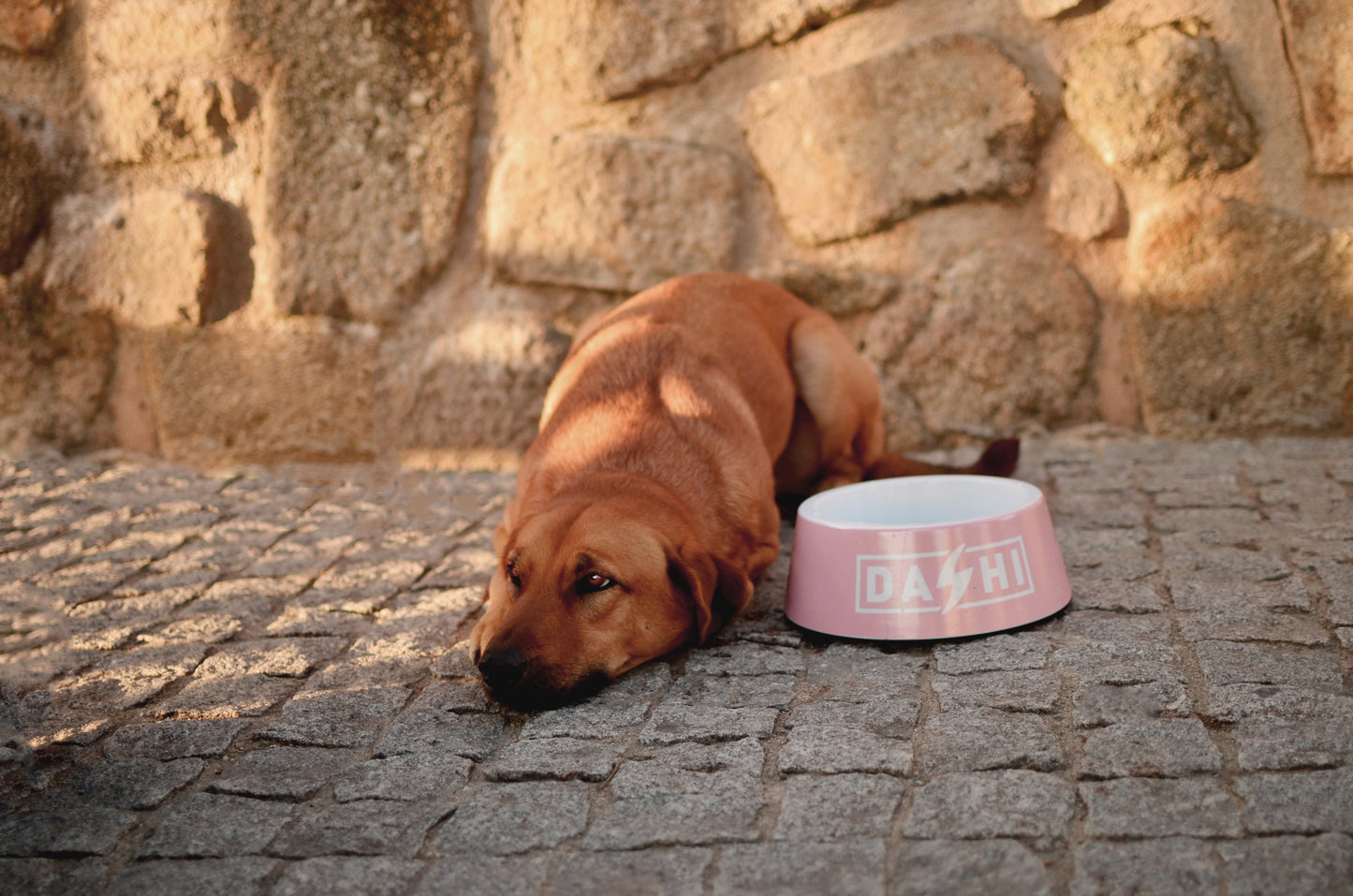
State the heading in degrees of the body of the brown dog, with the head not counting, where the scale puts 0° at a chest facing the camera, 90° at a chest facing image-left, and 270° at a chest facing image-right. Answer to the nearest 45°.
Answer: approximately 45°
